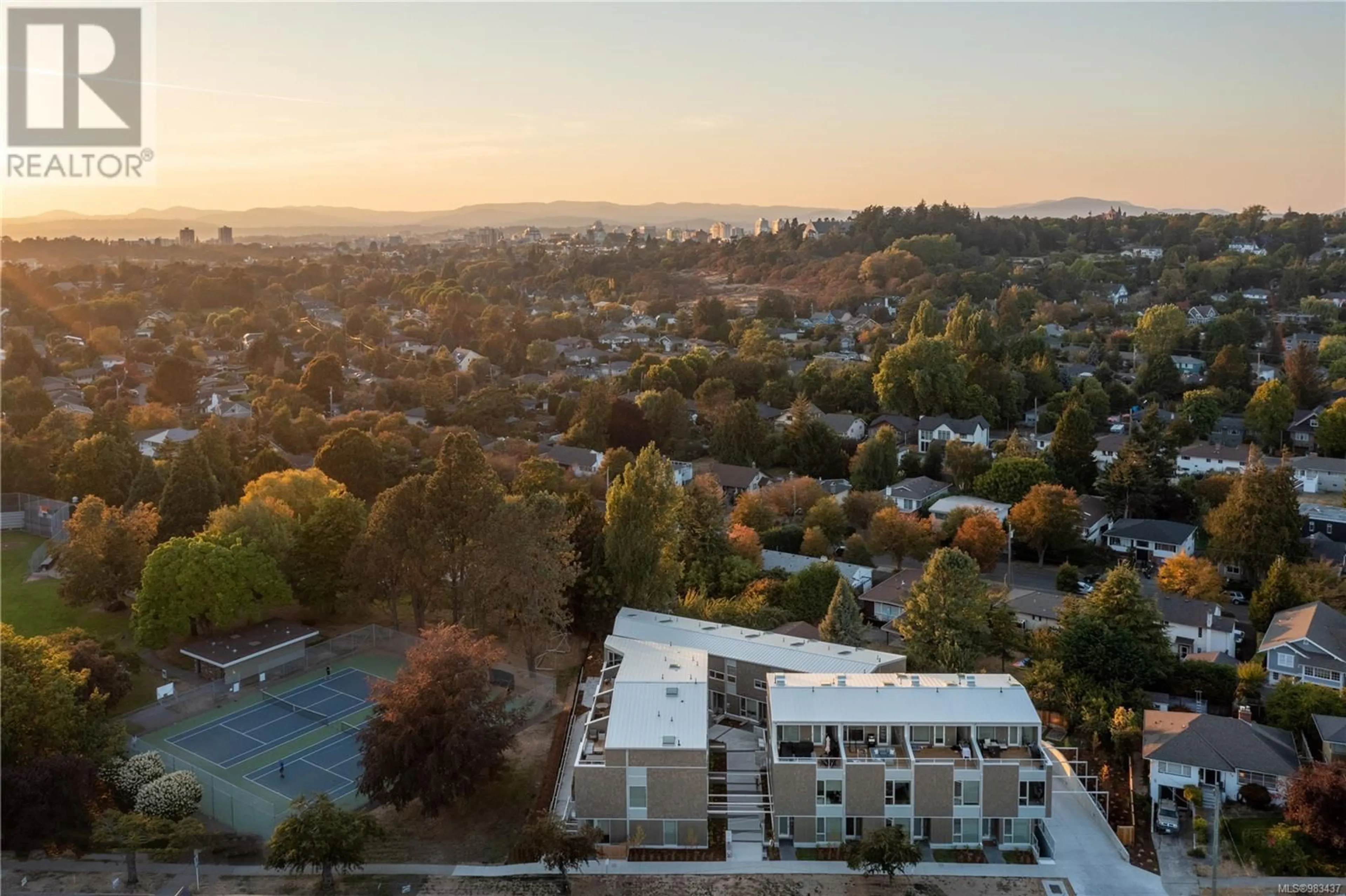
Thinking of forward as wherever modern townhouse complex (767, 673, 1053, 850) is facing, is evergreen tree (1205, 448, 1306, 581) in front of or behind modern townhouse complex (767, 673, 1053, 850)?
behind

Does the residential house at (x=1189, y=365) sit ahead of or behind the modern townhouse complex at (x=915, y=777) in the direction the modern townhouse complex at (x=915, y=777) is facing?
behind

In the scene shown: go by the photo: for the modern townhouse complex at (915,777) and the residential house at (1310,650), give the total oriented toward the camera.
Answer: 2

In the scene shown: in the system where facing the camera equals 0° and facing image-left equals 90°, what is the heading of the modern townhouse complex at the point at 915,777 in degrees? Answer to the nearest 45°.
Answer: approximately 0°

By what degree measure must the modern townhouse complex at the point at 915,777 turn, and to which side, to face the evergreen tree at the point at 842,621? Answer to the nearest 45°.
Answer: approximately 180°

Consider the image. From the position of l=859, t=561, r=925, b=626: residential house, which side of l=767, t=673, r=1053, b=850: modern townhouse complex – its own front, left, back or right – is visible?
back
